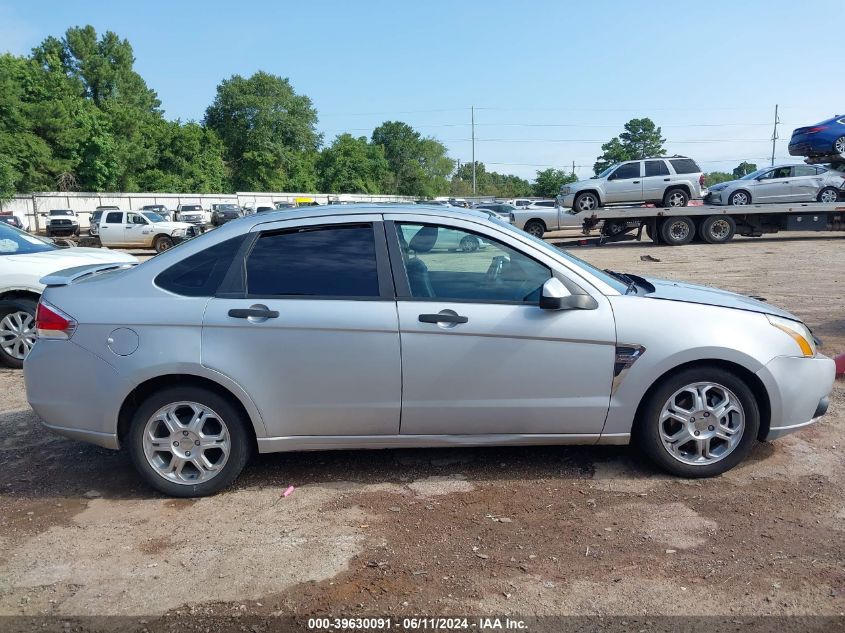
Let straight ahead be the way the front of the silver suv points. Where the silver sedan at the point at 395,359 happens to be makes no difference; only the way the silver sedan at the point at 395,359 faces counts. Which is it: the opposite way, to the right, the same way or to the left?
the opposite way

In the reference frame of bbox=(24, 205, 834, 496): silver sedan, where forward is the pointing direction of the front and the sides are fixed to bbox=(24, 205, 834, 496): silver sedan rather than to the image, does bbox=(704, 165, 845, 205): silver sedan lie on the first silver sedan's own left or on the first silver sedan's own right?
on the first silver sedan's own left

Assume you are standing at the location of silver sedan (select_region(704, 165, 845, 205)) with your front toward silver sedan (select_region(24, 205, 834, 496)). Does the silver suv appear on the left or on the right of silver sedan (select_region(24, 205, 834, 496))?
right

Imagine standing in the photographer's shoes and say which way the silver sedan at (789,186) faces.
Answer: facing to the left of the viewer

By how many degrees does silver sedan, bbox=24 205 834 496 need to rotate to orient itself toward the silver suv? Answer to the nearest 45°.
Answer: approximately 90° to its left

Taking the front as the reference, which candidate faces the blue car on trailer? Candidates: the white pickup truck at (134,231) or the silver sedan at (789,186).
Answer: the white pickup truck

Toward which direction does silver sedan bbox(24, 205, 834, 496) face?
to the viewer's right

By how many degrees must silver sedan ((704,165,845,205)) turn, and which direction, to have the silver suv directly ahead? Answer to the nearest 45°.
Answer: approximately 45° to its left

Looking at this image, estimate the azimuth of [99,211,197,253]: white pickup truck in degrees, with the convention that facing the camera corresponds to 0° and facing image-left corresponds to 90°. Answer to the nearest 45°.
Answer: approximately 315°

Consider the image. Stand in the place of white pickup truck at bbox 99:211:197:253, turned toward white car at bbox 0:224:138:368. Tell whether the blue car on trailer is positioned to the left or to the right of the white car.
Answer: left

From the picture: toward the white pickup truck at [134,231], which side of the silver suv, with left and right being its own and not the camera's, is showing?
front

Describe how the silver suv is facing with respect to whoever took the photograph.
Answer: facing to the left of the viewer

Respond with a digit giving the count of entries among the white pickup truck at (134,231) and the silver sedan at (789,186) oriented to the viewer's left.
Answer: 1

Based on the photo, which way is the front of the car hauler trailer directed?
to the viewer's right

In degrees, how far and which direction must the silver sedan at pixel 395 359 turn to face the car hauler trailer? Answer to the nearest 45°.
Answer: approximately 45° to its left

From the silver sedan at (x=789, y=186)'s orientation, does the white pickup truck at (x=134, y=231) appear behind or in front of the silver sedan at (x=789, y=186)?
in front
